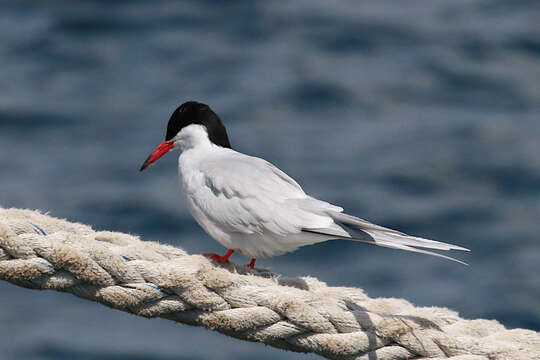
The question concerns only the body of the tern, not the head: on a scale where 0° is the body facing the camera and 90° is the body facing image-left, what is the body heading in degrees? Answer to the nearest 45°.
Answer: approximately 90°
